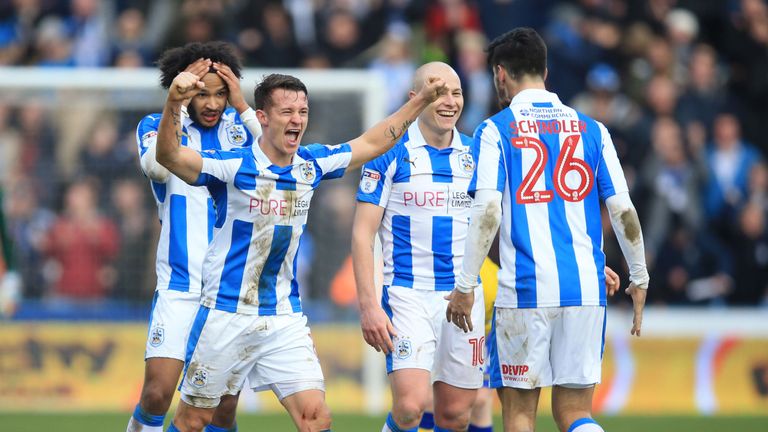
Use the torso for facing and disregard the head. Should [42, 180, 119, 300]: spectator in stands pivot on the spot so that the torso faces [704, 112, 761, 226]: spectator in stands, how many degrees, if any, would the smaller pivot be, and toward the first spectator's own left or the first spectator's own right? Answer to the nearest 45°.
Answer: approximately 90° to the first spectator's own left

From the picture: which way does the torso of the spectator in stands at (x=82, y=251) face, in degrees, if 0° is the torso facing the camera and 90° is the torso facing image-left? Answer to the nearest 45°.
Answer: approximately 0°

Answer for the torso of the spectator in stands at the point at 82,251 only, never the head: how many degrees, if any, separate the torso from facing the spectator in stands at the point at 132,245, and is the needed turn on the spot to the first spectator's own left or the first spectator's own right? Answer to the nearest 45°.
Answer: approximately 90° to the first spectator's own left
